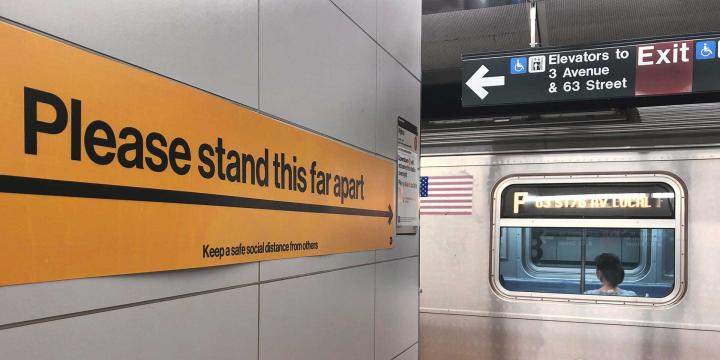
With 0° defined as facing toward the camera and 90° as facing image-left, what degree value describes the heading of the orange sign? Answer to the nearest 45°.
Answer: approximately 315°
